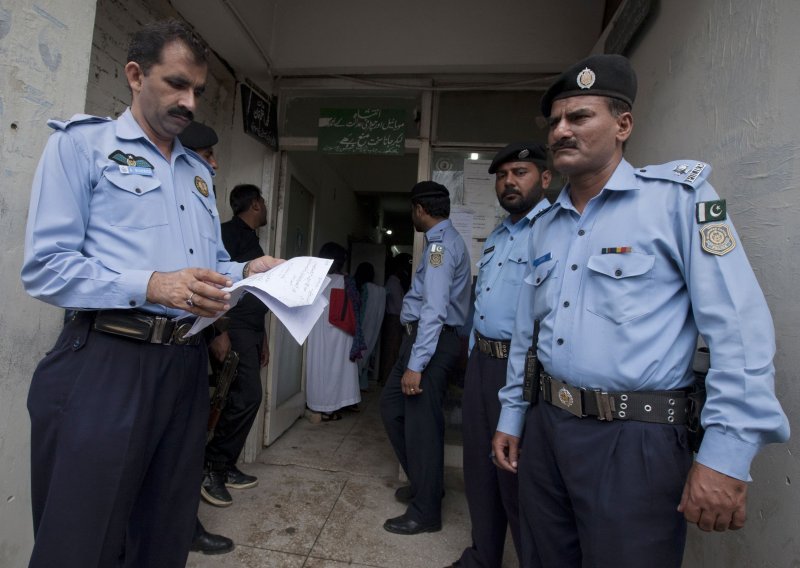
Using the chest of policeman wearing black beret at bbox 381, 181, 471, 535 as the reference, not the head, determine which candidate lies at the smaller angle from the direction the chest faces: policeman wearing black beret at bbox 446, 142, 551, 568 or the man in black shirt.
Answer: the man in black shirt

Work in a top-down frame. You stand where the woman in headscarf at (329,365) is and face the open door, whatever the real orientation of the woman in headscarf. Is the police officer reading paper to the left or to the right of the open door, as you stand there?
left

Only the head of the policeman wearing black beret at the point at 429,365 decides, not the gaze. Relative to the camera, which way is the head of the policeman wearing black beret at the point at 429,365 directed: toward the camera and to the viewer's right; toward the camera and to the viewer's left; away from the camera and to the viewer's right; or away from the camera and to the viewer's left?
away from the camera and to the viewer's left

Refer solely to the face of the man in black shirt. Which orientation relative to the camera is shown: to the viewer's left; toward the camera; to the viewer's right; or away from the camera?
to the viewer's right

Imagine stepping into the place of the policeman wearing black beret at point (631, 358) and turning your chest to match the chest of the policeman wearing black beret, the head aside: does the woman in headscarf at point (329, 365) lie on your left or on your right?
on your right

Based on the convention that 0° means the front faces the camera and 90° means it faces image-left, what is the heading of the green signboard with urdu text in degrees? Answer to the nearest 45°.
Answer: approximately 0°

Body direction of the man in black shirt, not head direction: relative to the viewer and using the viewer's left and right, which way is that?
facing to the right of the viewer

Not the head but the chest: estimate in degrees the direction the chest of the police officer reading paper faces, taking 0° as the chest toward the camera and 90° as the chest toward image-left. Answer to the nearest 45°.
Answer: approximately 315°

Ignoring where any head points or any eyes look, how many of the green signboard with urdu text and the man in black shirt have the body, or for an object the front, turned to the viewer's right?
1

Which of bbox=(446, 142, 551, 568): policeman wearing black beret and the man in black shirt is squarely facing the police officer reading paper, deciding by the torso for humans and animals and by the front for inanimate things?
the policeman wearing black beret

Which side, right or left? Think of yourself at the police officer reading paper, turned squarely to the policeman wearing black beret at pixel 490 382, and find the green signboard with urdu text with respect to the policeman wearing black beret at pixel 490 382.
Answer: left
